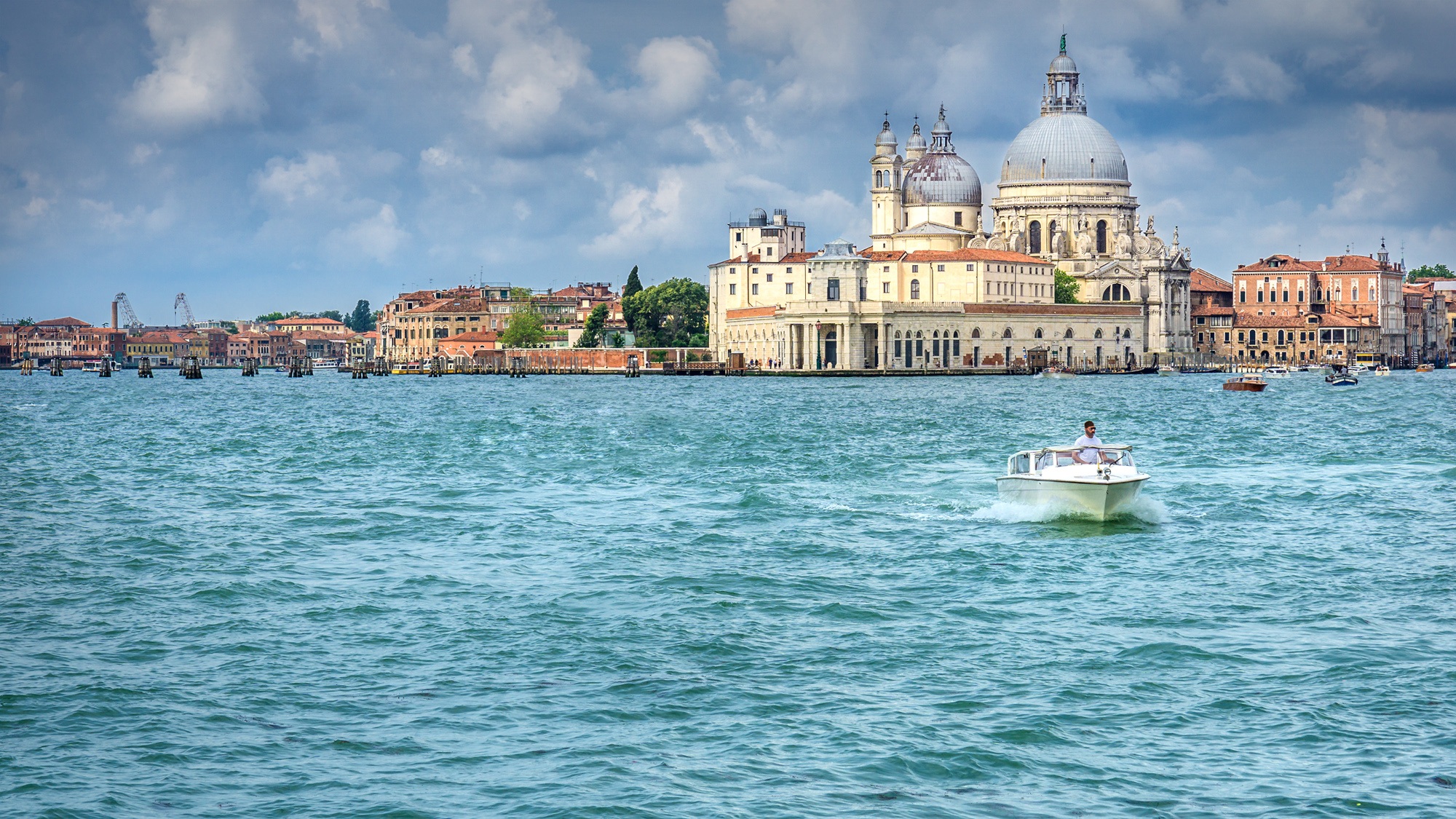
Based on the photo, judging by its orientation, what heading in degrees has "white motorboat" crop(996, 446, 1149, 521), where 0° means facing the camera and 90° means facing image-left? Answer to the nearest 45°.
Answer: approximately 315°
